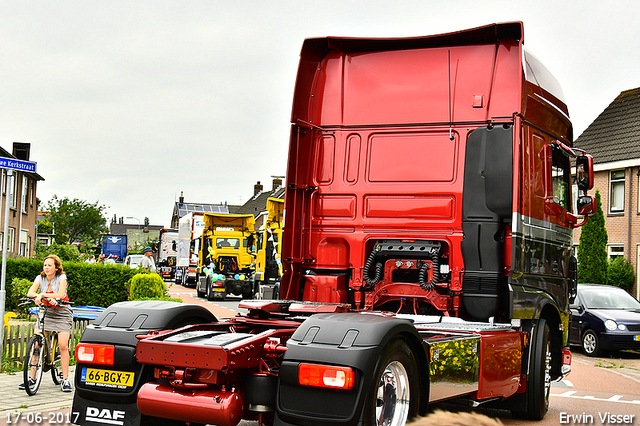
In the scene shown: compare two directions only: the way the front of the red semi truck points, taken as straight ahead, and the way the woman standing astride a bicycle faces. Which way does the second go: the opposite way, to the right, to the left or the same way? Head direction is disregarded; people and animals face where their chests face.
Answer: the opposite way

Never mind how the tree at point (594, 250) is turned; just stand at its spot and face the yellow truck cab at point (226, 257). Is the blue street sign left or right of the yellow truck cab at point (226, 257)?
left

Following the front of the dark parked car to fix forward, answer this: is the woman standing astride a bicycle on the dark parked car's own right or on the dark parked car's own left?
on the dark parked car's own right

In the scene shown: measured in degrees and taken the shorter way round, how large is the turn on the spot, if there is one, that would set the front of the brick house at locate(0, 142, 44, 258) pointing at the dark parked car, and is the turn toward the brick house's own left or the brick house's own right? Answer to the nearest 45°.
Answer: approximately 45° to the brick house's own right

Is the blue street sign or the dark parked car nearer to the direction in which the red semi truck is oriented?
the dark parked car

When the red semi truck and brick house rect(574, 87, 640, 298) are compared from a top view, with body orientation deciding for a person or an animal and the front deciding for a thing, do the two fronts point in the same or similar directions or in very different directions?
very different directions

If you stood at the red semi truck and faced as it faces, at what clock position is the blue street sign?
The blue street sign is roughly at 8 o'clock from the red semi truck.

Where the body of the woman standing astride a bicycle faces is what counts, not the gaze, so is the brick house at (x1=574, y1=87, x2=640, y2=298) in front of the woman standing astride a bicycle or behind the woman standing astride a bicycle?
behind

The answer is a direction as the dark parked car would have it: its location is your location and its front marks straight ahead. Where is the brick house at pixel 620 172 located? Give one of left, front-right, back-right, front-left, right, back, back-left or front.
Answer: back-left

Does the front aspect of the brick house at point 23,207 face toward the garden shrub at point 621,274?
yes

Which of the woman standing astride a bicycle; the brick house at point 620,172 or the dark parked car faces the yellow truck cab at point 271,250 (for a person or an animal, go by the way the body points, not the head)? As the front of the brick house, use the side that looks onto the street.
the brick house

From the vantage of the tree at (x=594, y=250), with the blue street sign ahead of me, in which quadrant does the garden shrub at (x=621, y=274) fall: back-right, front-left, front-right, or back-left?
back-left

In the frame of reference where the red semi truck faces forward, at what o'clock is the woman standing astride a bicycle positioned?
The woman standing astride a bicycle is roughly at 8 o'clock from the red semi truck.
